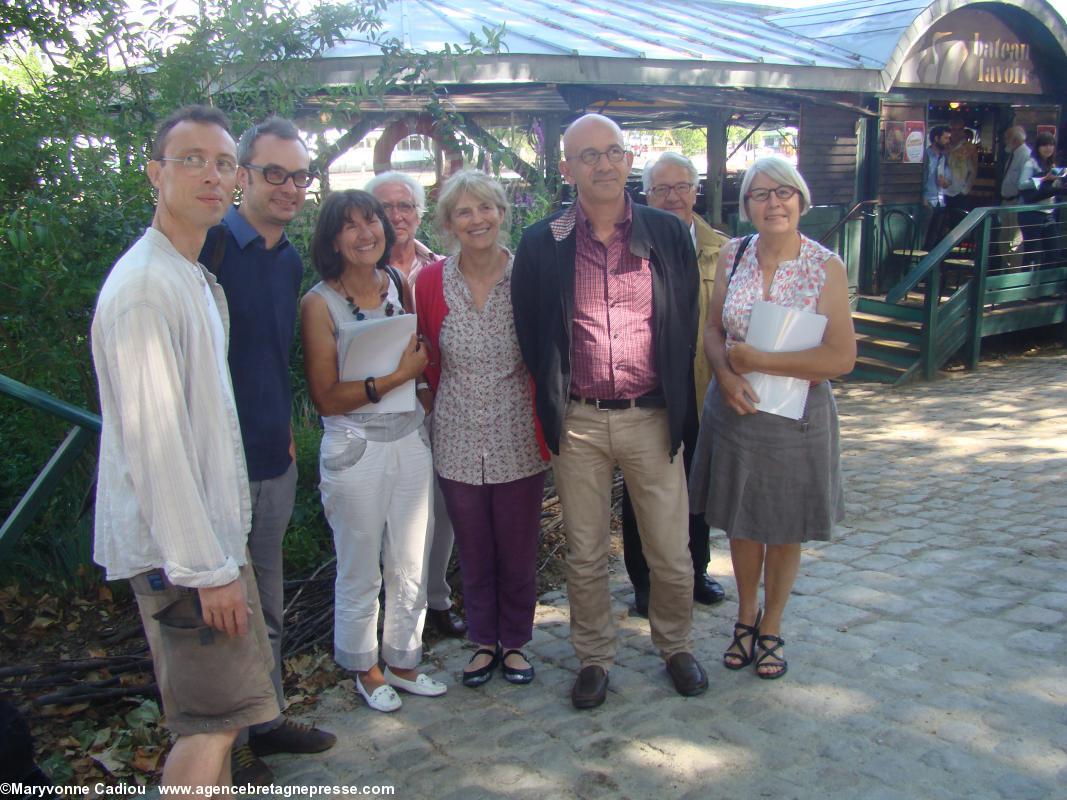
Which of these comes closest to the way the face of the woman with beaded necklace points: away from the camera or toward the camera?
toward the camera

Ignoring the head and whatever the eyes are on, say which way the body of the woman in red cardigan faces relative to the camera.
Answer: toward the camera

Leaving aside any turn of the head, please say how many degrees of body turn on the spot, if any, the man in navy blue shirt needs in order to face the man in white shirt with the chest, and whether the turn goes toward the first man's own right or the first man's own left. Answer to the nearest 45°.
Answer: approximately 45° to the first man's own right

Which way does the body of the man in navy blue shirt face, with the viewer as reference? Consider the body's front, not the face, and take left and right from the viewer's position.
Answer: facing the viewer and to the right of the viewer

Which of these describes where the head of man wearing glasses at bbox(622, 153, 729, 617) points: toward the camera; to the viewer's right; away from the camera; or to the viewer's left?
toward the camera

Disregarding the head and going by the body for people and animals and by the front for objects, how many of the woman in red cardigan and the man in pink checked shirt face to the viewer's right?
0

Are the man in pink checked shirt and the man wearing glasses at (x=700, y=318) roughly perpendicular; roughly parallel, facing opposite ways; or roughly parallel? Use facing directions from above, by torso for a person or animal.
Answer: roughly parallel

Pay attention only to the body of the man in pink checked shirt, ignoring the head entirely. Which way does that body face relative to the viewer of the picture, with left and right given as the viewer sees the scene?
facing the viewer

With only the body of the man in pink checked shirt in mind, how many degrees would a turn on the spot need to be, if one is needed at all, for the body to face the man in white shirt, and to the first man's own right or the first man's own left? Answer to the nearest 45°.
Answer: approximately 45° to the first man's own right

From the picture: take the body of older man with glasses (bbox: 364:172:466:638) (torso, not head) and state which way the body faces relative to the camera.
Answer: toward the camera

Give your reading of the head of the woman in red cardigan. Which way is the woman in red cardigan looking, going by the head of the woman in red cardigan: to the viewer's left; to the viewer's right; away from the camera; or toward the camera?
toward the camera

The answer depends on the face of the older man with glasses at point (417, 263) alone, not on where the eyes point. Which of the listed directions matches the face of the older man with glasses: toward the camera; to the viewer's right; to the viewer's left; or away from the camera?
toward the camera
